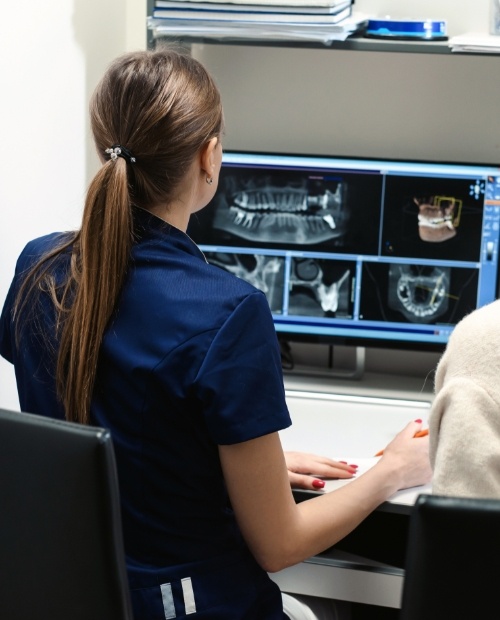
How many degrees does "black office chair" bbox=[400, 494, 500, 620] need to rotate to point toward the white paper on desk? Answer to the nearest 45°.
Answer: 0° — it already faces it

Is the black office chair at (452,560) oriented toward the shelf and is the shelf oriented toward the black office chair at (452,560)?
yes

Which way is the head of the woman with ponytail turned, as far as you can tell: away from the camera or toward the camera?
away from the camera

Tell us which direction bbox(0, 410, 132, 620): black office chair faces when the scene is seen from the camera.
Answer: facing away from the viewer and to the right of the viewer

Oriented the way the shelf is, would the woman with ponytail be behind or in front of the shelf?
in front

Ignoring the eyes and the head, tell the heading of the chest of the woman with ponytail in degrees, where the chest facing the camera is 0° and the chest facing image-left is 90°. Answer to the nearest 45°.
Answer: approximately 225°

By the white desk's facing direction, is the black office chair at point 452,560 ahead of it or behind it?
ahead

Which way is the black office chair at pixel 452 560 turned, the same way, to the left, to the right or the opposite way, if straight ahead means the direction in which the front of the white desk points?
the opposite way

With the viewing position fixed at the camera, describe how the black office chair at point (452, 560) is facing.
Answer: facing away from the viewer
